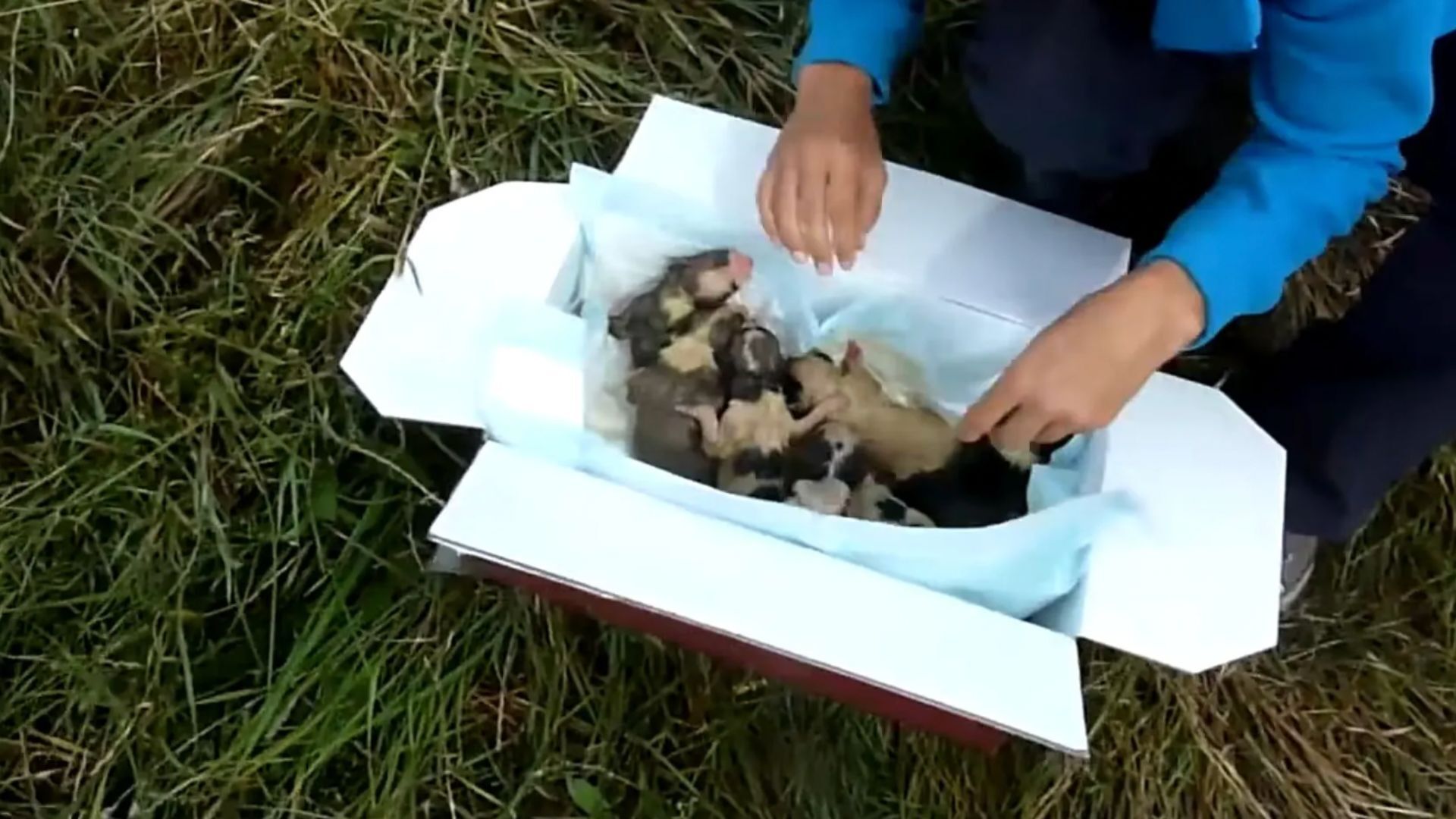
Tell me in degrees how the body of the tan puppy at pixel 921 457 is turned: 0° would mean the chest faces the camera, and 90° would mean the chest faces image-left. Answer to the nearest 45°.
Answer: approximately 90°
